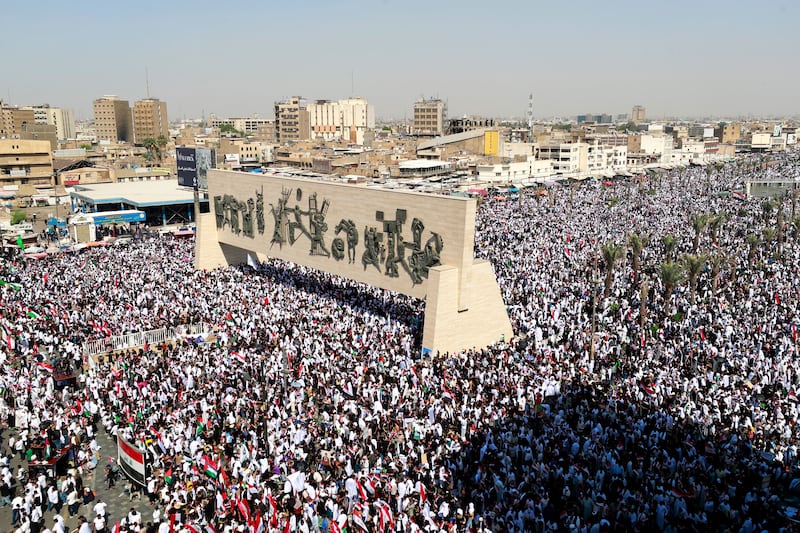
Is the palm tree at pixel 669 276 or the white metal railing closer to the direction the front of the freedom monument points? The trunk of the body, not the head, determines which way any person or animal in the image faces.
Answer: the white metal railing

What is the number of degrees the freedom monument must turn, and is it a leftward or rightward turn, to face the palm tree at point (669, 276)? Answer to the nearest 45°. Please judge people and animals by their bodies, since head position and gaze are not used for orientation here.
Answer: approximately 135° to its left

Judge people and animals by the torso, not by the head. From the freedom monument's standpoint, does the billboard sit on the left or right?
on its right

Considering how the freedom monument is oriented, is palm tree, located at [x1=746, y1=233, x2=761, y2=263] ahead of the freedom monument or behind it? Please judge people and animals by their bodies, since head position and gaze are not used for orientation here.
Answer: behind

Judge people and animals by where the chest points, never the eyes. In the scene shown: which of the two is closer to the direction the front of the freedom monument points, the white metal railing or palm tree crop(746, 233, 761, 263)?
the white metal railing

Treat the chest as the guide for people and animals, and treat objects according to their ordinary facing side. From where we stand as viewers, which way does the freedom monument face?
facing the viewer and to the left of the viewer

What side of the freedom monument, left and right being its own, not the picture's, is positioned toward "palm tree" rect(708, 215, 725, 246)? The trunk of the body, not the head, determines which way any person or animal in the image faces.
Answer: back

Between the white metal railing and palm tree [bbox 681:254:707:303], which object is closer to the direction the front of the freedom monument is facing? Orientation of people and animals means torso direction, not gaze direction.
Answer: the white metal railing

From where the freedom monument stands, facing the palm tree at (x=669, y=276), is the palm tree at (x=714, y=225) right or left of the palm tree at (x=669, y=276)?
left

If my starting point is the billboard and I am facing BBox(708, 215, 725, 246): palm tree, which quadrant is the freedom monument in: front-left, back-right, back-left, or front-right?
front-right

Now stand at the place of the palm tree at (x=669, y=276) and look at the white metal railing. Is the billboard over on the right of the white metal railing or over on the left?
right

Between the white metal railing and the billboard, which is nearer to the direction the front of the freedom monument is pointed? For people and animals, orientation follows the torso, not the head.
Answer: the white metal railing

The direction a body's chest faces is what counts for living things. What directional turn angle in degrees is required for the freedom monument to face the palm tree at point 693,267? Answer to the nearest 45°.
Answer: approximately 135° to its left

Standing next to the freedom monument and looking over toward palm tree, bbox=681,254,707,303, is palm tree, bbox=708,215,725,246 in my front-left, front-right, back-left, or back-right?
front-left
